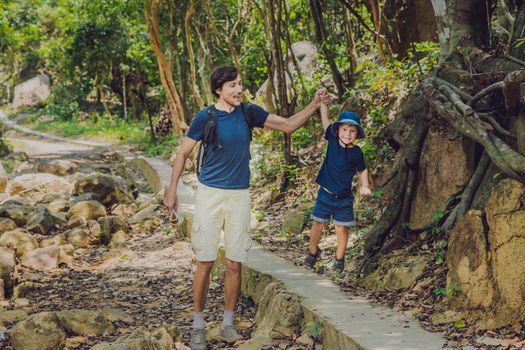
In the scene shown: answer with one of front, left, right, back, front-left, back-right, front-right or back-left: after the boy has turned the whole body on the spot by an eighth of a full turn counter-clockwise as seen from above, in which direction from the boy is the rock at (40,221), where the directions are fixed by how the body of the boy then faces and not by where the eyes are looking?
back

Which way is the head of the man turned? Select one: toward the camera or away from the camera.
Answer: toward the camera

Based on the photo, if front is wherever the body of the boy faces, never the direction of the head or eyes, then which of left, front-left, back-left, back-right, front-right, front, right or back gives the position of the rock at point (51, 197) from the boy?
back-right

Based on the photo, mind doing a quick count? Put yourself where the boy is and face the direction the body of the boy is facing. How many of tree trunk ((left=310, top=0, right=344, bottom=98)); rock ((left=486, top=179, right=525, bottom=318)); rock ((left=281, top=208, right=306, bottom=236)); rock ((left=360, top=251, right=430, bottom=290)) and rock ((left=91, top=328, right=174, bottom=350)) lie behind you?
2

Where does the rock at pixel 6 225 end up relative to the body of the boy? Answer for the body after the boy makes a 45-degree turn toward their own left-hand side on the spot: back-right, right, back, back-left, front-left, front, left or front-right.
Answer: back

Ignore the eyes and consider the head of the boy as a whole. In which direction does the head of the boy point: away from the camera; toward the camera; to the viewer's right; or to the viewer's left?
toward the camera

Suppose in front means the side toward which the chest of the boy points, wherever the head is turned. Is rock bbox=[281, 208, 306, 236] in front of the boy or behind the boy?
behind

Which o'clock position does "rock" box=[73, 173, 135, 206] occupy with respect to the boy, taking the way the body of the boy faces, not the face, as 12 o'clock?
The rock is roughly at 5 o'clock from the boy.

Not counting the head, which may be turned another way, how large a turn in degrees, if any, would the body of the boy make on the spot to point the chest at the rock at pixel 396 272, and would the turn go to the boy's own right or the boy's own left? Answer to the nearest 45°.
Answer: approximately 45° to the boy's own left

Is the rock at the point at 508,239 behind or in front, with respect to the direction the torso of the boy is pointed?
in front

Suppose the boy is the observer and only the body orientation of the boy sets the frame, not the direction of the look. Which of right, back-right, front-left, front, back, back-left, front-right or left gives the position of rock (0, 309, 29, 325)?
right

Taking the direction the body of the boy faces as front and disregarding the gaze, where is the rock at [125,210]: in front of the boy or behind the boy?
behind

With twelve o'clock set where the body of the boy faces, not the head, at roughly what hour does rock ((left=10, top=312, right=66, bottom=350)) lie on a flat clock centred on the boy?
The rock is roughly at 2 o'clock from the boy.

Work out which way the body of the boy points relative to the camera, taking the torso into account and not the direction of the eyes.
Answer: toward the camera

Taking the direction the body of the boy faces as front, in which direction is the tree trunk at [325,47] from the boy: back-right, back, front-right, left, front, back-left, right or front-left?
back

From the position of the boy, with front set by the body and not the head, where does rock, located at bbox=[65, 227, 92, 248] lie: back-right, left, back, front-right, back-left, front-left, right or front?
back-right

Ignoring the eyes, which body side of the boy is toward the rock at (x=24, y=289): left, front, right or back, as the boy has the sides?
right

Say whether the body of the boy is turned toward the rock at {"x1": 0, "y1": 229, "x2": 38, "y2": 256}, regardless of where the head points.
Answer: no

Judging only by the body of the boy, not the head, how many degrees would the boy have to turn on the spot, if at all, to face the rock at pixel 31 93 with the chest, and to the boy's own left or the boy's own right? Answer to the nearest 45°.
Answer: approximately 135° to the boy's own right

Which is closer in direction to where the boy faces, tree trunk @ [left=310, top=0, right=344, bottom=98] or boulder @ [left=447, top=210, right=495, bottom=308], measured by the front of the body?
the boulder
